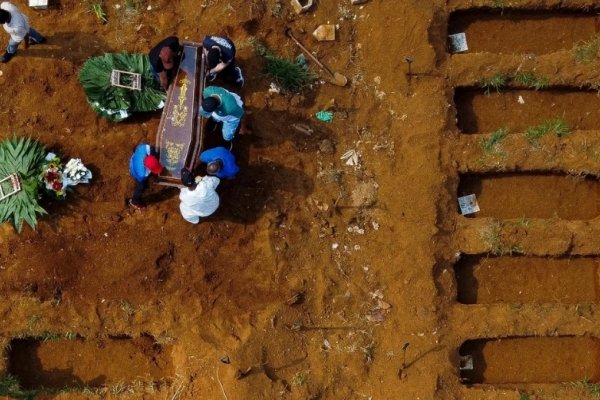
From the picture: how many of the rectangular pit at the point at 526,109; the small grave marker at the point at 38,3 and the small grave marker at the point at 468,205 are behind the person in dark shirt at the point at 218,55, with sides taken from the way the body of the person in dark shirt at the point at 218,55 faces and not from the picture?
2

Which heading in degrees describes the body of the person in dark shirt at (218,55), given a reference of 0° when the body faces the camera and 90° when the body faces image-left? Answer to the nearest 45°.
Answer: approximately 90°

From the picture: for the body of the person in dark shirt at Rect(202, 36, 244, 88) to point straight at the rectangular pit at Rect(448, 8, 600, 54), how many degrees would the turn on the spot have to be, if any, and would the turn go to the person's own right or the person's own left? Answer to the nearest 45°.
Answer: approximately 180°

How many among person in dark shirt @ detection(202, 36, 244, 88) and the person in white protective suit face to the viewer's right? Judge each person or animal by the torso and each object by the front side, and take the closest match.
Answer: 0

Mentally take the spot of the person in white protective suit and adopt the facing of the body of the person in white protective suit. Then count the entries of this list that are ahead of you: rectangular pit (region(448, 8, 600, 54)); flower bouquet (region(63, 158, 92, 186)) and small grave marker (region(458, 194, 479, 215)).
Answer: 1

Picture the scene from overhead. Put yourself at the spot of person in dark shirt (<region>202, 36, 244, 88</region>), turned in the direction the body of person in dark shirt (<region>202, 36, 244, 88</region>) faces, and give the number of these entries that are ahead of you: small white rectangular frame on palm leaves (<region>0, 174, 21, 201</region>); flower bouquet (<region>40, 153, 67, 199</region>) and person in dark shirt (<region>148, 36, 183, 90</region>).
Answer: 3

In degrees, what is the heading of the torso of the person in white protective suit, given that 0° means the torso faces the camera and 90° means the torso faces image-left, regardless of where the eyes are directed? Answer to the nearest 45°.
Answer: approximately 135°
